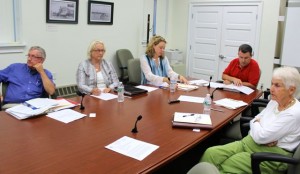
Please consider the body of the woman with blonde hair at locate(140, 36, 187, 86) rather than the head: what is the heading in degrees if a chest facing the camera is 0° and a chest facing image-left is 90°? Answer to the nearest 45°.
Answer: approximately 315°

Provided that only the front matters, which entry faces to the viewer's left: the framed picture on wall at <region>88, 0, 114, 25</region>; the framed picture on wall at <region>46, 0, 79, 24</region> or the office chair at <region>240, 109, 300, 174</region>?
the office chair

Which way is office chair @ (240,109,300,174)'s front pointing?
to the viewer's left

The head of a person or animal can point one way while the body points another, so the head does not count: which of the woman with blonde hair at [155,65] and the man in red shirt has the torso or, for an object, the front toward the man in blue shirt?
the man in red shirt

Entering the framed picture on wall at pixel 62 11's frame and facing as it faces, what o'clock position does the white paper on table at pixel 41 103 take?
The white paper on table is roughly at 12 o'clock from the framed picture on wall.
